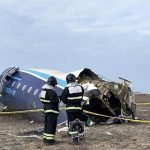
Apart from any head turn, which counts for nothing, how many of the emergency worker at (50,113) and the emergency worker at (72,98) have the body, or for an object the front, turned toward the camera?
0

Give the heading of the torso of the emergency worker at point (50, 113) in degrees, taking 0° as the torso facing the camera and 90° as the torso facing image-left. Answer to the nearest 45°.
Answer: approximately 225°

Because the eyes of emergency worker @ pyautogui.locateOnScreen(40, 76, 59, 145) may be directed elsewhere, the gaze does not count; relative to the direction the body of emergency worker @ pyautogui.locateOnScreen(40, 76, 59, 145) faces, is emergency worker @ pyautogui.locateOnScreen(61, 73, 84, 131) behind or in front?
in front

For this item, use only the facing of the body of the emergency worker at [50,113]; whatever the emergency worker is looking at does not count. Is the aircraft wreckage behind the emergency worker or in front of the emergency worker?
in front

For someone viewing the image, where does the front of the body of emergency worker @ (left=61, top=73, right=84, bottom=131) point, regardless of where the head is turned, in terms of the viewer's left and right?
facing away from the viewer and to the left of the viewer
